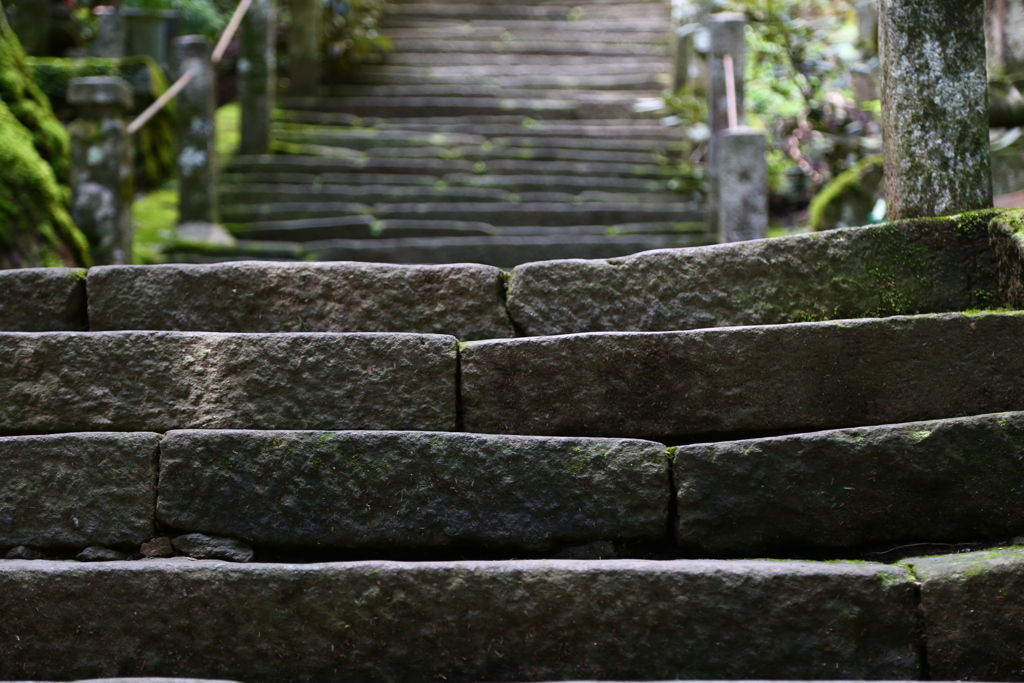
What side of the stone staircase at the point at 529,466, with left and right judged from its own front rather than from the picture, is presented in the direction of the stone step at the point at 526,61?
back

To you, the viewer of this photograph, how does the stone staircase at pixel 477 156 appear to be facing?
facing the viewer

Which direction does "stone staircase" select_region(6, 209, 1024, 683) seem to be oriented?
toward the camera

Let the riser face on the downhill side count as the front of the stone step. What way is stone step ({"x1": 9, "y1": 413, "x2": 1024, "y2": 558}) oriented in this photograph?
toward the camera

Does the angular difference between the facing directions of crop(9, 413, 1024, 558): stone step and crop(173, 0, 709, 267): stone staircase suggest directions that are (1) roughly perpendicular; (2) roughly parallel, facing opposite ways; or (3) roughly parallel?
roughly parallel

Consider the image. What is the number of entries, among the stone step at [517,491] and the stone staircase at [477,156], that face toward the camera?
2

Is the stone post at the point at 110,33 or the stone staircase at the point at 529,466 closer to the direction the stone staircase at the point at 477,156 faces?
the stone staircase

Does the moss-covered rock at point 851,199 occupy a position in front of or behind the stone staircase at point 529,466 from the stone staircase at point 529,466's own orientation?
behind

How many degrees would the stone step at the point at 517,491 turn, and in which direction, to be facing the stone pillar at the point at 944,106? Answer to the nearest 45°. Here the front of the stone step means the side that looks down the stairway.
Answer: approximately 135° to its left

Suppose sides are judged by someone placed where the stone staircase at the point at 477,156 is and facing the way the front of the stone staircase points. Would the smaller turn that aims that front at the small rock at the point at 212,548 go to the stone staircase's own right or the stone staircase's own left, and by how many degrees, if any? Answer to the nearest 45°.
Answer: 0° — it already faces it

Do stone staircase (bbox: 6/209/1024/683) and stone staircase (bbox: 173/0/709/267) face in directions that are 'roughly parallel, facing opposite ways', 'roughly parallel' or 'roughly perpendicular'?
roughly parallel
